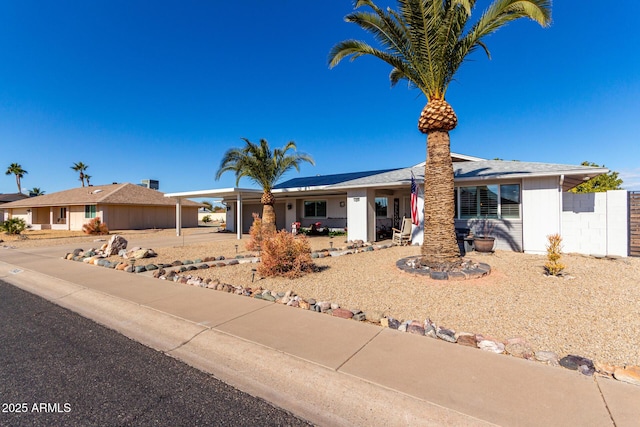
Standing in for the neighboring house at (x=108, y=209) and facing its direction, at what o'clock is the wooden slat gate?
The wooden slat gate is roughly at 10 o'clock from the neighboring house.

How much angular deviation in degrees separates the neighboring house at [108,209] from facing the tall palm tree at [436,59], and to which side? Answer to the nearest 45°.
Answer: approximately 45° to its left

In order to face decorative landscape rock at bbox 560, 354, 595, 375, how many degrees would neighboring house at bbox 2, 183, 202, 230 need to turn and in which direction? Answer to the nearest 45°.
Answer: approximately 45° to its left

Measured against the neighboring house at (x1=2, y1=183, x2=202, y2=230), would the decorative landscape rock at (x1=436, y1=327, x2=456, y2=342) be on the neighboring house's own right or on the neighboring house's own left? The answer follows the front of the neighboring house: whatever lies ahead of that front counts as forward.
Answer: on the neighboring house's own left

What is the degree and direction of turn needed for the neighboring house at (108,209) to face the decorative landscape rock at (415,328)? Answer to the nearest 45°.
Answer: approximately 45° to its left

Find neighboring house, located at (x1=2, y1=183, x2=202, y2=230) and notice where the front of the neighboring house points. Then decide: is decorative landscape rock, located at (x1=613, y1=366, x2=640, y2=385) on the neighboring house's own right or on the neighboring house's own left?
on the neighboring house's own left

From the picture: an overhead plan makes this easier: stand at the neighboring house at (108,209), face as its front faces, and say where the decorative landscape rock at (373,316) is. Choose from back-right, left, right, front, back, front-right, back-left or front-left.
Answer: front-left

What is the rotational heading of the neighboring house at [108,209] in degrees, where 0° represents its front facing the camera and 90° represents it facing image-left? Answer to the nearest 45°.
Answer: approximately 45°

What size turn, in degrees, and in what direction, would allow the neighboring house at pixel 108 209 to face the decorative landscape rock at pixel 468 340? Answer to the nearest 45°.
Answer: approximately 45° to its left
